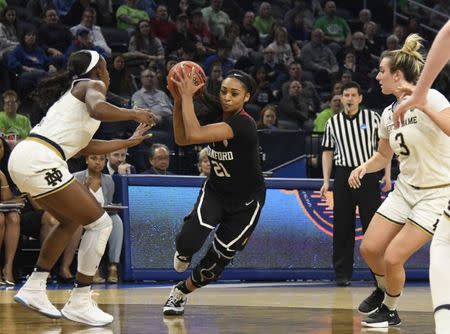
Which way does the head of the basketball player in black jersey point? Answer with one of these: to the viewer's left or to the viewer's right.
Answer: to the viewer's left

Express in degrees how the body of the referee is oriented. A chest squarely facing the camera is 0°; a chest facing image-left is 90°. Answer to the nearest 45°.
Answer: approximately 0°

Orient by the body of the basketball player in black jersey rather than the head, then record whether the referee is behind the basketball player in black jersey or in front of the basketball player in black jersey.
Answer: behind
